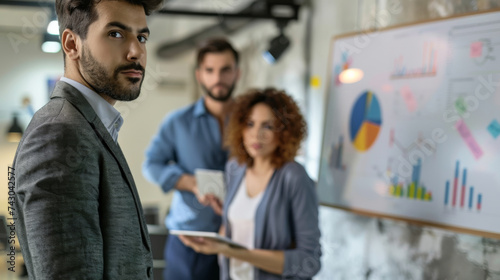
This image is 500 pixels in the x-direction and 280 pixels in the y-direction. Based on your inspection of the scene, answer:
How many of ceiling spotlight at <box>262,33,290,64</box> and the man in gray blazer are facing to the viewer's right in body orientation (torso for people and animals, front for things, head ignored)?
1

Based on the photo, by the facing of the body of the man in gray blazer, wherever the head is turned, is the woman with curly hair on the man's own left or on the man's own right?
on the man's own left

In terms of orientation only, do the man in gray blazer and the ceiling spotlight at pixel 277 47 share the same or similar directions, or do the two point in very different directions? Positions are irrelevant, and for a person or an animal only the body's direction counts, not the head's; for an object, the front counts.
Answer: very different directions

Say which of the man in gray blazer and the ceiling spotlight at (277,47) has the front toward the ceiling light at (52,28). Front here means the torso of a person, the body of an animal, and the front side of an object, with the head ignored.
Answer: the ceiling spotlight

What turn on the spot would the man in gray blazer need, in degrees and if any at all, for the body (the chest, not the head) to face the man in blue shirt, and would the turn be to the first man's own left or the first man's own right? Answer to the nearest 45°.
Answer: approximately 90° to the first man's own left

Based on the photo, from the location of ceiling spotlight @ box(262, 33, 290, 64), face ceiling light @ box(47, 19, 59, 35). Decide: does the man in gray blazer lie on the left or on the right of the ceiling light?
left

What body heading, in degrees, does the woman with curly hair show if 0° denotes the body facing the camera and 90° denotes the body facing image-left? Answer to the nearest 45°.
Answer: approximately 45°

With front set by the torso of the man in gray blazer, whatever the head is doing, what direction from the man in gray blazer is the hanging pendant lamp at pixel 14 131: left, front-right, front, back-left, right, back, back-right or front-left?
left

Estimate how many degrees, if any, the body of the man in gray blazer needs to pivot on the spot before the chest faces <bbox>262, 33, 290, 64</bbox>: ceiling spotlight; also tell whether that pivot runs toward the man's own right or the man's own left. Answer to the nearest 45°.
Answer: approximately 45° to the man's own left

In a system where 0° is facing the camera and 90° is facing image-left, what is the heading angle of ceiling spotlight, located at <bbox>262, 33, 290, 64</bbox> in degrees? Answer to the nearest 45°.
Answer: approximately 45°

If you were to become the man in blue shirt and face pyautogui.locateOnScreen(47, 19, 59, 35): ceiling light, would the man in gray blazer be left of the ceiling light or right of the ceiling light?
left
